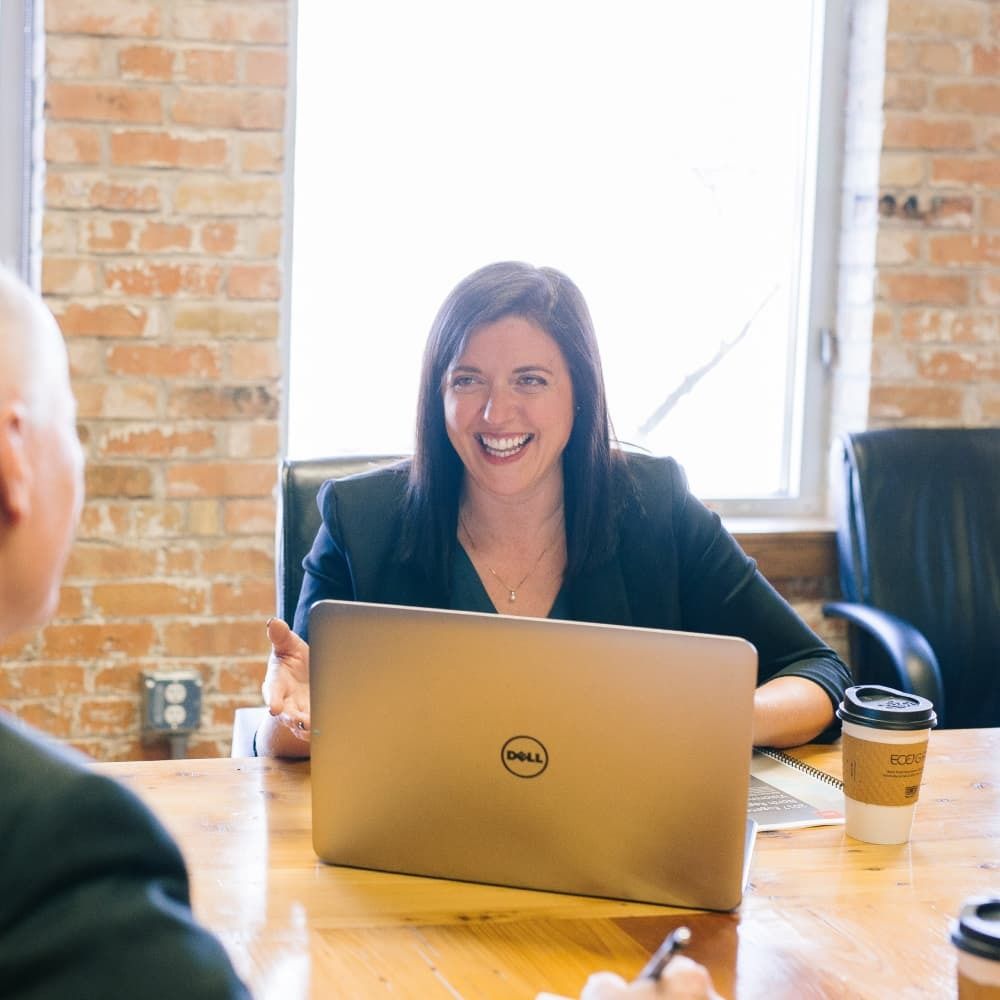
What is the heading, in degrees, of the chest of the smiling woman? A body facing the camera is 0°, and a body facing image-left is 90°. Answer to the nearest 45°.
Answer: approximately 0°

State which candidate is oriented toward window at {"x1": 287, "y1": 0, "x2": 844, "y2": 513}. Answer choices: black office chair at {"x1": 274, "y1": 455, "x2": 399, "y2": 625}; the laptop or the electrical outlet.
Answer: the laptop

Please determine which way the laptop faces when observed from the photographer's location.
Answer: facing away from the viewer

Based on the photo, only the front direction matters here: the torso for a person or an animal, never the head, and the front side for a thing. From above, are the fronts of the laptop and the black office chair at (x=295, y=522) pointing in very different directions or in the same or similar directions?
very different directions

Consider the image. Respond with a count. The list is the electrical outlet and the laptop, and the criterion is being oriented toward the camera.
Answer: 1

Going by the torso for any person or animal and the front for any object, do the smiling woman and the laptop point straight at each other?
yes

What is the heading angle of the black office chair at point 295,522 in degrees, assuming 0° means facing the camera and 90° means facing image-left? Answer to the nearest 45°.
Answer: approximately 0°

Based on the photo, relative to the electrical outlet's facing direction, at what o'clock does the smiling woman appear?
The smiling woman is roughly at 11 o'clock from the electrical outlet.

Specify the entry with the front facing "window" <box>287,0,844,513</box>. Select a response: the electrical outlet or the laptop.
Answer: the laptop

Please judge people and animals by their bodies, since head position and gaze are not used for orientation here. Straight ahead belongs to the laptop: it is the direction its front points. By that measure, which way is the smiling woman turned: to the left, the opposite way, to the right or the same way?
the opposite way

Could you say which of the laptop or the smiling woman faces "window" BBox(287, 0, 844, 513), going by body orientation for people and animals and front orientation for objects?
the laptop

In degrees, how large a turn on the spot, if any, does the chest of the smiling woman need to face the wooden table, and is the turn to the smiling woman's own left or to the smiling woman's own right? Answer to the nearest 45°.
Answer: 0° — they already face it
